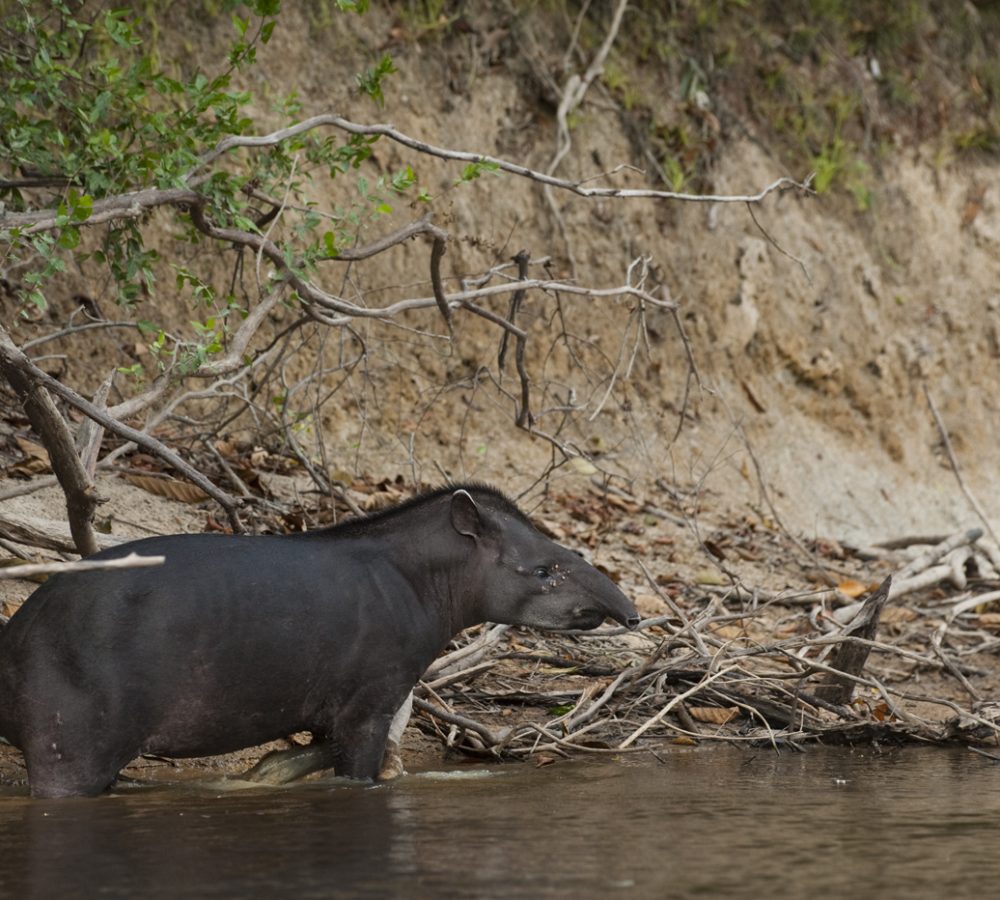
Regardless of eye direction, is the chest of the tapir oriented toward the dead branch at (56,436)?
no

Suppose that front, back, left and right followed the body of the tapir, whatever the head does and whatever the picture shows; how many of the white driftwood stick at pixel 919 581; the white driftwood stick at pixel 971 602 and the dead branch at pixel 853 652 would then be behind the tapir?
0

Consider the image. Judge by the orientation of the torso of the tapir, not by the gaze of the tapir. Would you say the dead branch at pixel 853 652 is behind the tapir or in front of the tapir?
in front

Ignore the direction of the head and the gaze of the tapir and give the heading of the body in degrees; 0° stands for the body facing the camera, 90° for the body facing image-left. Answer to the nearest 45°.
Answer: approximately 270°

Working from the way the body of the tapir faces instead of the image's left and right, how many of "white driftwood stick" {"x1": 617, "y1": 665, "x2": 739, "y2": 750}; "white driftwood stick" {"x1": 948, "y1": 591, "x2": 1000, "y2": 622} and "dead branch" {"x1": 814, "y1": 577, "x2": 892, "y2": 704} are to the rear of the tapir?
0

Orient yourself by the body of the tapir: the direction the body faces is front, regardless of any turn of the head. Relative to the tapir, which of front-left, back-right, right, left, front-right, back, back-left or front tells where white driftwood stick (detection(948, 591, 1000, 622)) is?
front-left

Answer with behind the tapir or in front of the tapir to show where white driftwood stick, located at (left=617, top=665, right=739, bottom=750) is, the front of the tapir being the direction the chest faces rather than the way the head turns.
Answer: in front
